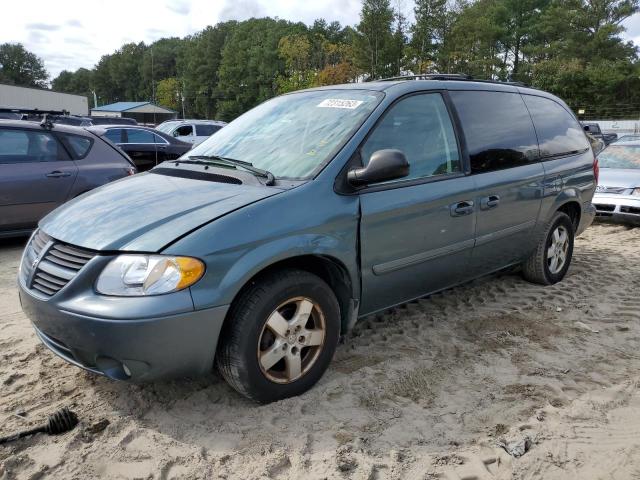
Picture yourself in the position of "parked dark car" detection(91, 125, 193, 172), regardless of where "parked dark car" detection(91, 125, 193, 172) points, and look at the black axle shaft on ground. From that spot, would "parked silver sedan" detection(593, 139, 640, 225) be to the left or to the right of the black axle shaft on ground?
left

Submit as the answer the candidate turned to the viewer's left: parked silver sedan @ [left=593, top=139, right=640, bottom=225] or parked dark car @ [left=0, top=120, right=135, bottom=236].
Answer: the parked dark car

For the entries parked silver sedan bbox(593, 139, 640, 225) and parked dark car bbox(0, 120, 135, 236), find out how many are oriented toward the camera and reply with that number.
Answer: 1

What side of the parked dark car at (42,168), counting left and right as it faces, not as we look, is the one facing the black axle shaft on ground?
left

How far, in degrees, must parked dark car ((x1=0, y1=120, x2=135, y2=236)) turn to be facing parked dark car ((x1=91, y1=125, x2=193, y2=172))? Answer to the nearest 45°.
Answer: approximately 90° to its right

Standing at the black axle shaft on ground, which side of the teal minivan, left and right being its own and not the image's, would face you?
front

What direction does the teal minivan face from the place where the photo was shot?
facing the viewer and to the left of the viewer

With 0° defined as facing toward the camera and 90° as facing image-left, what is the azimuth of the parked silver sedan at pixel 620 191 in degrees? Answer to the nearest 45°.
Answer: approximately 0°

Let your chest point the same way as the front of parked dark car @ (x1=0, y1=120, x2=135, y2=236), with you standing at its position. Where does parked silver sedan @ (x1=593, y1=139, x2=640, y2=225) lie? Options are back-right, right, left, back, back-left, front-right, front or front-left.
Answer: back

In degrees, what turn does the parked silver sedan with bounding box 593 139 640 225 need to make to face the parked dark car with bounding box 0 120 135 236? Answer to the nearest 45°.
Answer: approximately 45° to its right

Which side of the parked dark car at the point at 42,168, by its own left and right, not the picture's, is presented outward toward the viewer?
left

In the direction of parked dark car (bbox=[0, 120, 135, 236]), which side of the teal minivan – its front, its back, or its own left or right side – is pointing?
right

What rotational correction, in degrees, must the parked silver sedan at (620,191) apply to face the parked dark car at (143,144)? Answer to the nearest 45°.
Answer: approximately 90° to its right
